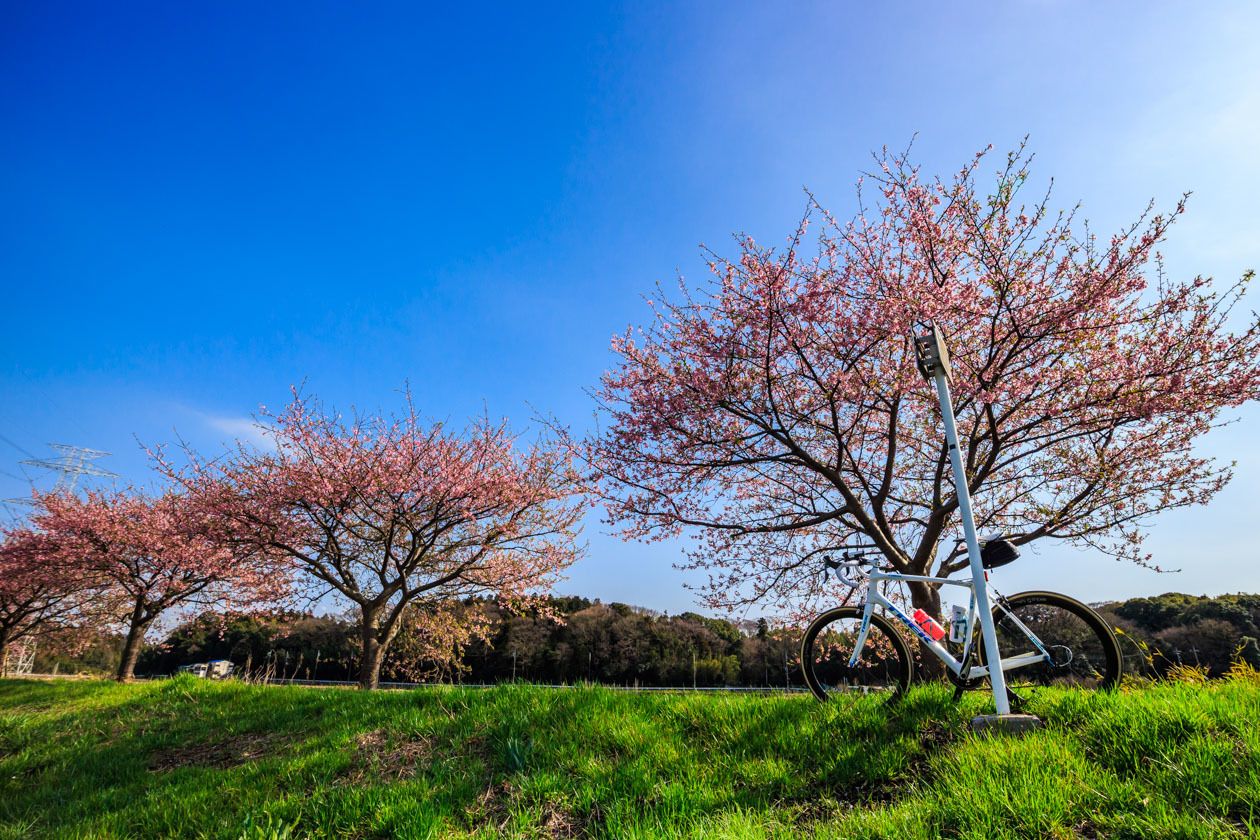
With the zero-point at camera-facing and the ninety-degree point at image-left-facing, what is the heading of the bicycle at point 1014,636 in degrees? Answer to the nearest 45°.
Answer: approximately 90°

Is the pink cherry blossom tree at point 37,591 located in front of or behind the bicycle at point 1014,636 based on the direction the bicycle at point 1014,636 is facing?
in front

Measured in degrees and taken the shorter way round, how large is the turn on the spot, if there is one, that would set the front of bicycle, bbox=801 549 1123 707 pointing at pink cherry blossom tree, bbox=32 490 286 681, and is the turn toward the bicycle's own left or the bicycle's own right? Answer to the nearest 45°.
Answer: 0° — it already faces it
